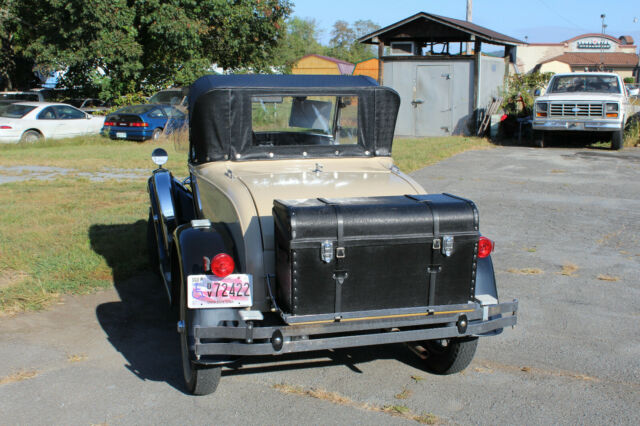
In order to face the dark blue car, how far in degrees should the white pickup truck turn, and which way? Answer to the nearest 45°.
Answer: approximately 90° to its right

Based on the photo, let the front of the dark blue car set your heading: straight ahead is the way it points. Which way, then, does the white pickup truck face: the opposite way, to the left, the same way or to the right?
the opposite way

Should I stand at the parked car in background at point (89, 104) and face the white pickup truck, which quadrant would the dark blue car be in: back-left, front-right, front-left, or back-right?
front-right

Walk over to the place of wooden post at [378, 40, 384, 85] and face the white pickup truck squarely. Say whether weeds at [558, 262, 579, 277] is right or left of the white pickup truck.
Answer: right

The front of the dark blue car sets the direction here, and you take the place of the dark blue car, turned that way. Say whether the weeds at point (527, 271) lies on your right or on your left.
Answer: on your right

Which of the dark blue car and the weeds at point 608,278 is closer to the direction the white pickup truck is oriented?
the weeds

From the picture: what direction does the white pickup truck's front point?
toward the camera

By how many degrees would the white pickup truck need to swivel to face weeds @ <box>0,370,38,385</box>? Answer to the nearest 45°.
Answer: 0° — it already faces it

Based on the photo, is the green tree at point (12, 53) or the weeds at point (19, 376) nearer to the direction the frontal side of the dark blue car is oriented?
the green tree

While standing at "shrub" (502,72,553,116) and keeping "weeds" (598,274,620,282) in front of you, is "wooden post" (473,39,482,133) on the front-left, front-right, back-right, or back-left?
front-right

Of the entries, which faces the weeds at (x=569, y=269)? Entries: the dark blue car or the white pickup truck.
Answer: the white pickup truck

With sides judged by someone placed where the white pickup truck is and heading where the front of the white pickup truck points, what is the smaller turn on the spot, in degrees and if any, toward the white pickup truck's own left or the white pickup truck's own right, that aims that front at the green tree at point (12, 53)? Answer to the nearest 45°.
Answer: approximately 90° to the white pickup truck's own right

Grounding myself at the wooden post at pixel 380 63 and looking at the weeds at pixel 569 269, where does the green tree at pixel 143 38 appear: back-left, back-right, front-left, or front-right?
back-right

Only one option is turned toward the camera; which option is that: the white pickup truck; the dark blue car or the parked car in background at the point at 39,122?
the white pickup truck

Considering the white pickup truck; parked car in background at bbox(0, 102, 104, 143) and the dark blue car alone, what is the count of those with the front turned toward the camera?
1
